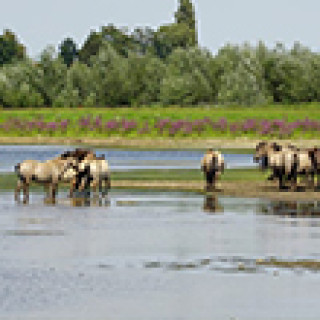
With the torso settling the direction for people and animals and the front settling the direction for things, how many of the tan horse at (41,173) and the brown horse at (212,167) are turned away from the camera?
1

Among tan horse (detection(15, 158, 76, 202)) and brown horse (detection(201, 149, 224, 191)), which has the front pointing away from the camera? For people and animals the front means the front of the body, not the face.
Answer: brown horse (detection(201, 149, 224, 191))

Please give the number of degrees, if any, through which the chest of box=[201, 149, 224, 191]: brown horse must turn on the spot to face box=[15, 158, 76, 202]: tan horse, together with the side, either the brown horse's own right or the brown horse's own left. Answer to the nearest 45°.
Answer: approximately 135° to the brown horse's own left

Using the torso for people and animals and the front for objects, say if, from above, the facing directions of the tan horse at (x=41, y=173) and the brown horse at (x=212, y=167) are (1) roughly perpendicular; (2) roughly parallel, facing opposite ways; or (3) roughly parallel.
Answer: roughly perpendicular

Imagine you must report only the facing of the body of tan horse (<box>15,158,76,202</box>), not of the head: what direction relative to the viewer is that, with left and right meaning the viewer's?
facing to the right of the viewer

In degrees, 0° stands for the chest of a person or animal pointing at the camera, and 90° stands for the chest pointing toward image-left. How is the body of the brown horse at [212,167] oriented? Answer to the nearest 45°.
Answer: approximately 180°
